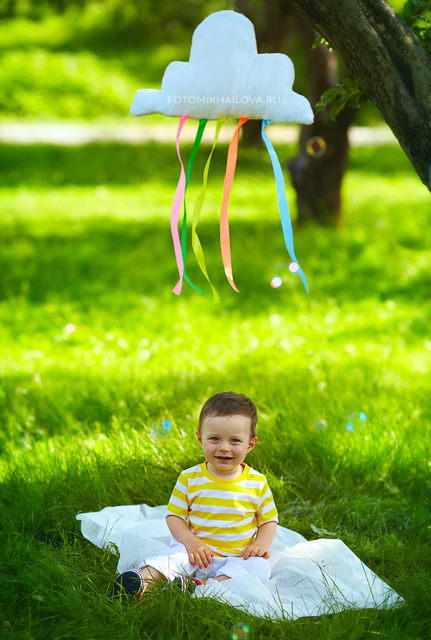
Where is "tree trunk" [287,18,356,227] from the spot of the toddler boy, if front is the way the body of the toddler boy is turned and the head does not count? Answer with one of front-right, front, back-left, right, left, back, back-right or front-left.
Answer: back

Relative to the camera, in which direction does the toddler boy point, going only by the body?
toward the camera

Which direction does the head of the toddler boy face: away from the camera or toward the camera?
toward the camera
